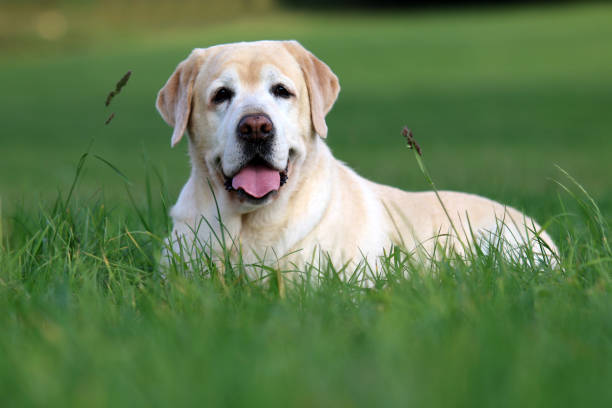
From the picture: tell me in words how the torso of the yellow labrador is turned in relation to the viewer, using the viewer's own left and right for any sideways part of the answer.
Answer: facing the viewer and to the left of the viewer
